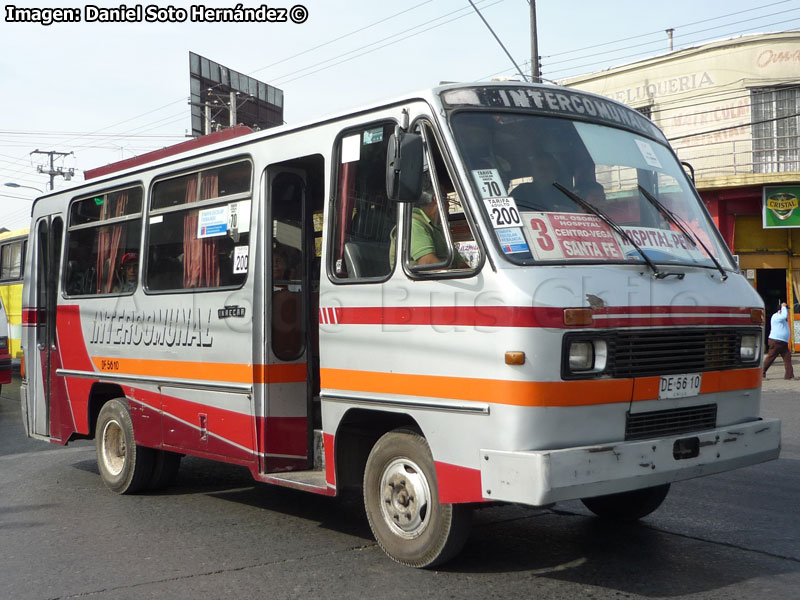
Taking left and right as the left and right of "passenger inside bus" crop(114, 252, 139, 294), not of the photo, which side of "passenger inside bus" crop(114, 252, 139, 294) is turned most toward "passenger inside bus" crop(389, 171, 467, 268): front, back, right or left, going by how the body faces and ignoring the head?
front

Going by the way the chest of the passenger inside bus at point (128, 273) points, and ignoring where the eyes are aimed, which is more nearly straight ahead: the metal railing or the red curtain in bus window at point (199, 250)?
the red curtain in bus window

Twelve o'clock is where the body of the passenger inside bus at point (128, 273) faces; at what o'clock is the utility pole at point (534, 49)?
The utility pole is roughly at 9 o'clock from the passenger inside bus.

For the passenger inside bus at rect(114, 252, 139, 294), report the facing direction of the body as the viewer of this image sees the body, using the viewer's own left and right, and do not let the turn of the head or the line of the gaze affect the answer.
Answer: facing the viewer and to the right of the viewer

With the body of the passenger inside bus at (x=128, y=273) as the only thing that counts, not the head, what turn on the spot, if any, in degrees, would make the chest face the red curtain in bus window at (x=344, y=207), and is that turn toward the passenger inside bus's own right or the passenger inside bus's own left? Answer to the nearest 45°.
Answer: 0° — they already face it

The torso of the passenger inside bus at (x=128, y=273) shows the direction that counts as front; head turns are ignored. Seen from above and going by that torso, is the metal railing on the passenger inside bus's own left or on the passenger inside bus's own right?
on the passenger inside bus's own left

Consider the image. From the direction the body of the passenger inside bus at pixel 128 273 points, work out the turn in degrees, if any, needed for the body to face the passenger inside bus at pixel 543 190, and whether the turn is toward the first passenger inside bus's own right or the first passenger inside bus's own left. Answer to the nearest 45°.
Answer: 0° — they already face them

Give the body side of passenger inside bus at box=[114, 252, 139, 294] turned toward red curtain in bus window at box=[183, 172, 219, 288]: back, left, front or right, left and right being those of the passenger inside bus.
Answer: front

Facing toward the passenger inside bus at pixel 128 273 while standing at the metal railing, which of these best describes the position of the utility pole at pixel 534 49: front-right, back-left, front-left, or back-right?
front-right

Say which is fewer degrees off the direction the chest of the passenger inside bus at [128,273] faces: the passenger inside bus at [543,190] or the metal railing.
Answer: the passenger inside bus

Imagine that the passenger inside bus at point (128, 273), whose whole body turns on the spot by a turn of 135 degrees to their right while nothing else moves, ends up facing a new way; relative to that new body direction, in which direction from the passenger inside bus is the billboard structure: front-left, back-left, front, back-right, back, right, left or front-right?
right
